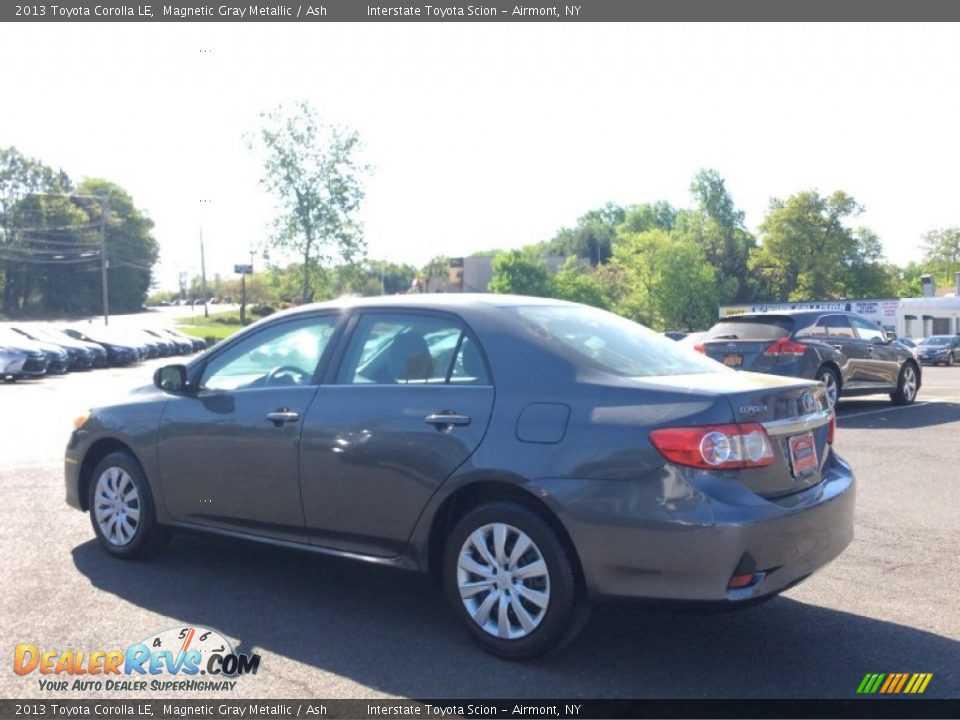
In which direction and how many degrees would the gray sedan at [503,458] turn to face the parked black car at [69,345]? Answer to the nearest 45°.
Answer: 0° — it already faces it

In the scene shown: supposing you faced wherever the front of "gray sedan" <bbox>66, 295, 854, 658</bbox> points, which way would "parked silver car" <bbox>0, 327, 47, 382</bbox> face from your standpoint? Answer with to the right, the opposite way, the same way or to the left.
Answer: the opposite way

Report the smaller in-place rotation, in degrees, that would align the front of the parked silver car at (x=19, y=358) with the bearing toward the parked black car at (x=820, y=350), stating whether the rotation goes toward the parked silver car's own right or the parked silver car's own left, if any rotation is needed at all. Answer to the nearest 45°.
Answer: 0° — it already faces it

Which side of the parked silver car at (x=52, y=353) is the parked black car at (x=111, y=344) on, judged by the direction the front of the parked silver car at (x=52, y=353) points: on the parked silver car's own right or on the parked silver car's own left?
on the parked silver car's own left

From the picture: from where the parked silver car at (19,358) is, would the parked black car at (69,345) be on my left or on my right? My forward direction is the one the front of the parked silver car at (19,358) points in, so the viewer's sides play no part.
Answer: on my left

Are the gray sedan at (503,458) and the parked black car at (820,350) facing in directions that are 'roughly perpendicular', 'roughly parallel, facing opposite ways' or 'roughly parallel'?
roughly perpendicular

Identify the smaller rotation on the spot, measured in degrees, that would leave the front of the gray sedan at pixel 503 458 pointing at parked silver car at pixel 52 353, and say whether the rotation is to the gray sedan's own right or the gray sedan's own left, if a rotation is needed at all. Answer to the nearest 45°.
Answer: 0° — it already faces it

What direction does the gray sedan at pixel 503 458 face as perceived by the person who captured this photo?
facing away from the viewer and to the left of the viewer

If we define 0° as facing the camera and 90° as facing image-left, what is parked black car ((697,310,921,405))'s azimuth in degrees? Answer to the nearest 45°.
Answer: approximately 225°
